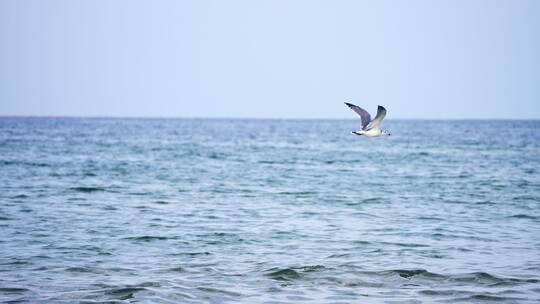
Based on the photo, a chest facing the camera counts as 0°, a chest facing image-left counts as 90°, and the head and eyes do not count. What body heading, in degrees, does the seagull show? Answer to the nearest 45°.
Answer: approximately 270°
